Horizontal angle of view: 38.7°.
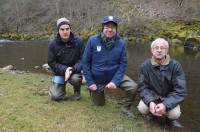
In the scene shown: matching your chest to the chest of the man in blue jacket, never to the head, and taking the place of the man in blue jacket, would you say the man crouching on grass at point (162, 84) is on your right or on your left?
on your left

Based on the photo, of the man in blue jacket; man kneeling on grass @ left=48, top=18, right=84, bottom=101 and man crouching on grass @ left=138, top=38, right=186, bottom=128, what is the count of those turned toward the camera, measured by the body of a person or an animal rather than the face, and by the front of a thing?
3

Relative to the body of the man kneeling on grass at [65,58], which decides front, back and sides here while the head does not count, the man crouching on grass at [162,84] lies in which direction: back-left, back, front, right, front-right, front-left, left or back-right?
front-left

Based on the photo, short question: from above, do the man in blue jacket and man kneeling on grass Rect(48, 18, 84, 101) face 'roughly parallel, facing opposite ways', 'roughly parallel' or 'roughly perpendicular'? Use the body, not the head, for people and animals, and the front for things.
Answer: roughly parallel

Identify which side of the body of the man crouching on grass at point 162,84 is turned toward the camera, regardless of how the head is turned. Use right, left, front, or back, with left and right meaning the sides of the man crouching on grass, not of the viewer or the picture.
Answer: front

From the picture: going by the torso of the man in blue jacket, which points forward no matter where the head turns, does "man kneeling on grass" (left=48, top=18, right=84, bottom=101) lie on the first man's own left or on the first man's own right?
on the first man's own right

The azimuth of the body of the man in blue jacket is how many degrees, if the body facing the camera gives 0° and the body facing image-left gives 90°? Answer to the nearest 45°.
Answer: approximately 0°

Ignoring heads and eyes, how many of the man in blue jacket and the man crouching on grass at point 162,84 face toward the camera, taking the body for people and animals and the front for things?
2

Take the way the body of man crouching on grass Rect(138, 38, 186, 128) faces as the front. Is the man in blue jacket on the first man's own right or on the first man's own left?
on the first man's own right

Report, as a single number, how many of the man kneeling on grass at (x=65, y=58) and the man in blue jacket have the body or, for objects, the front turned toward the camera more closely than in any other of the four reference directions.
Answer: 2

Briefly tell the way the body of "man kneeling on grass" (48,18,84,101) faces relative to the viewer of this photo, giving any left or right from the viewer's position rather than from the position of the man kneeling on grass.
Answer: facing the viewer

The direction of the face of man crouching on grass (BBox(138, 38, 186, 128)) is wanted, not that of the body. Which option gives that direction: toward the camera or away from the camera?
toward the camera
